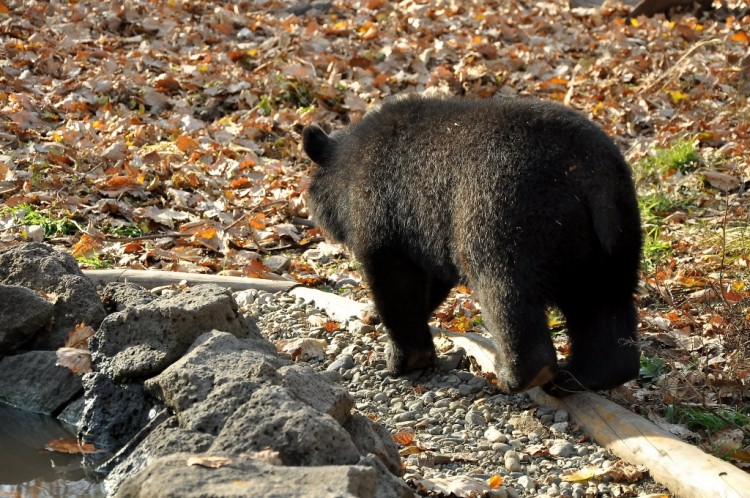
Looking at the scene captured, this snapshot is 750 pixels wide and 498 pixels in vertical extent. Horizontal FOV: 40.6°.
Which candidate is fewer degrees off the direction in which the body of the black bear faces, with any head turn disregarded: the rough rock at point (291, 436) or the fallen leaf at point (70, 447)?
the fallen leaf

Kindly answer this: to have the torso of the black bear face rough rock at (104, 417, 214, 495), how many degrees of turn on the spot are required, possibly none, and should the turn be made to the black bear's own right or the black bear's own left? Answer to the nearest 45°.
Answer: approximately 90° to the black bear's own left

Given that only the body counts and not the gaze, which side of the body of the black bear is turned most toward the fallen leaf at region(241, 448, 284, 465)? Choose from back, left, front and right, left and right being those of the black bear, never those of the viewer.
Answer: left

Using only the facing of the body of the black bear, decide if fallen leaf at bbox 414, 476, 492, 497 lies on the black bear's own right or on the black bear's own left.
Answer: on the black bear's own left

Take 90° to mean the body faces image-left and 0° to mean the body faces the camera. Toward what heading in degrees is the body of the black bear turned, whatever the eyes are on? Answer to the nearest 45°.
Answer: approximately 135°

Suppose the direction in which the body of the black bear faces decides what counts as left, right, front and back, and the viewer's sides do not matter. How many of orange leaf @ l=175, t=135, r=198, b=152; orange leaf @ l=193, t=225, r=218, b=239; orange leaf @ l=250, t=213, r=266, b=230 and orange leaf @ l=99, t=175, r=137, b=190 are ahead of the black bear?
4

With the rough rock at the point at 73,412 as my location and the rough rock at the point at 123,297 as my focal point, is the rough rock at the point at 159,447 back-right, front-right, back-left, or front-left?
back-right

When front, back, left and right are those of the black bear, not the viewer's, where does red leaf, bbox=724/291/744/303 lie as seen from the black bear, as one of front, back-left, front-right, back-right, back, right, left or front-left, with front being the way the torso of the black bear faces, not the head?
right

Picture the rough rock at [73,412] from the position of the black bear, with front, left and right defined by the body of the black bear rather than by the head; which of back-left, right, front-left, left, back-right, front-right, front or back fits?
front-left

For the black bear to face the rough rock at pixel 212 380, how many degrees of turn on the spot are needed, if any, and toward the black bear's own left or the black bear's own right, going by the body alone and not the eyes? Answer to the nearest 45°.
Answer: approximately 90° to the black bear's own left

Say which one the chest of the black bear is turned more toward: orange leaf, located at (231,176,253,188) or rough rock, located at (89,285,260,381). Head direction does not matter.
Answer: the orange leaf

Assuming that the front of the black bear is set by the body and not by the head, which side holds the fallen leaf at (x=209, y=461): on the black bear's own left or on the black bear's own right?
on the black bear's own left

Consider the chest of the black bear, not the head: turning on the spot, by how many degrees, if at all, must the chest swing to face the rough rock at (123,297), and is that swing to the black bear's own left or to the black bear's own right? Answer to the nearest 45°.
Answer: approximately 45° to the black bear's own left

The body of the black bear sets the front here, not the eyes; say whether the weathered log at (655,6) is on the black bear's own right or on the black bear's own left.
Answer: on the black bear's own right
